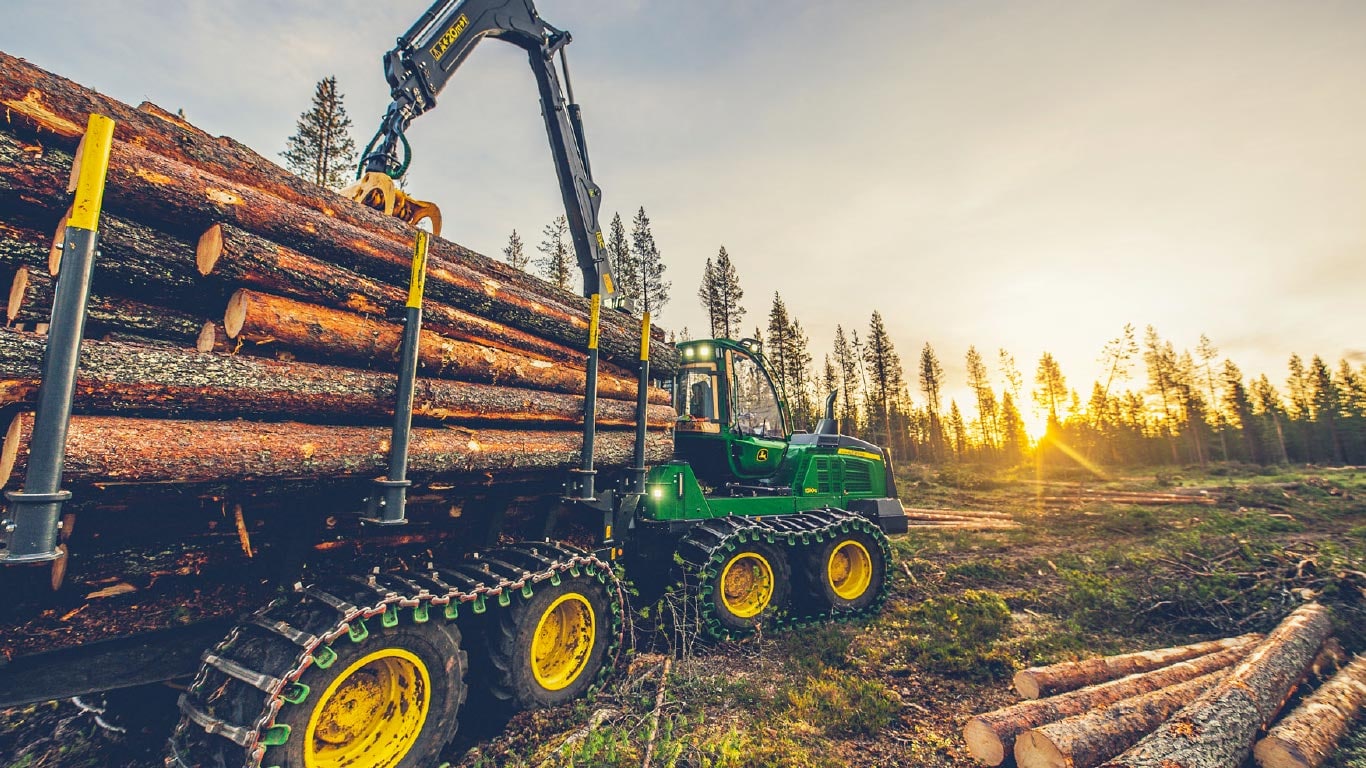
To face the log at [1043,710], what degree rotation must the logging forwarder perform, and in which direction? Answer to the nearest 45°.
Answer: approximately 90° to its right

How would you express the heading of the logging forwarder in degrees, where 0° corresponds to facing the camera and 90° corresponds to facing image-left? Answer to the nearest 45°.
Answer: approximately 225°

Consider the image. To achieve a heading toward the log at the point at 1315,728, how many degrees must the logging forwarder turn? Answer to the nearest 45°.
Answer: approximately 90° to its right

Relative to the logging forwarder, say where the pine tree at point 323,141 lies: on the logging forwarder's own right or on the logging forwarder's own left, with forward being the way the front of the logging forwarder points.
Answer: on the logging forwarder's own left

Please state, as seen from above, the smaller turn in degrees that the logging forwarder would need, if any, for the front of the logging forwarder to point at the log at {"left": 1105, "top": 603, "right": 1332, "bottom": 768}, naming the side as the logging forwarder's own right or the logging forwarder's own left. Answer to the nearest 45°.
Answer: approximately 90° to the logging forwarder's own right

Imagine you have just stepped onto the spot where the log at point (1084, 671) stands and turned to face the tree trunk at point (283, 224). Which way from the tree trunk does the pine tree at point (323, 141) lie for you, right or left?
right

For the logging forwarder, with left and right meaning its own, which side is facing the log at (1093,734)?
right

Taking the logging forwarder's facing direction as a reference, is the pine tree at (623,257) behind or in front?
in front

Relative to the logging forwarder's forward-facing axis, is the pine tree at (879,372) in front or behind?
in front

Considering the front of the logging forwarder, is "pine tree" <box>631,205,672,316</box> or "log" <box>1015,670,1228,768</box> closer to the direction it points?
the pine tree
